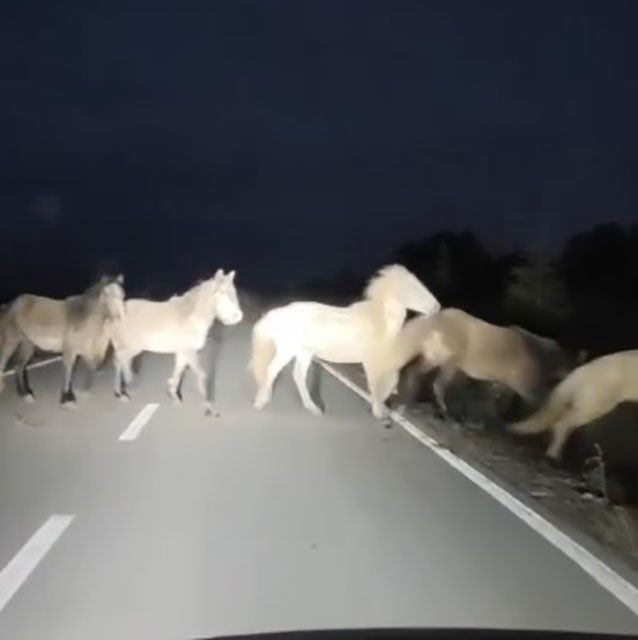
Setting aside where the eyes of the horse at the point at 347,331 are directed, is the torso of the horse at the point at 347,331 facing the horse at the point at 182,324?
no

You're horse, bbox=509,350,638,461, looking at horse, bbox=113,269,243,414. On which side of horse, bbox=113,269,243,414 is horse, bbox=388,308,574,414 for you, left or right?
right

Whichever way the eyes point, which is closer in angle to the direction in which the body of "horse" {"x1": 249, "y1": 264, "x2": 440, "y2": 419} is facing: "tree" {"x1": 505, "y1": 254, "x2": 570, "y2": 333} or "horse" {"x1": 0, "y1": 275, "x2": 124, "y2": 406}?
the tree

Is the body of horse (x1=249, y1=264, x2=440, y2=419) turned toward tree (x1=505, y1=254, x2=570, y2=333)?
no

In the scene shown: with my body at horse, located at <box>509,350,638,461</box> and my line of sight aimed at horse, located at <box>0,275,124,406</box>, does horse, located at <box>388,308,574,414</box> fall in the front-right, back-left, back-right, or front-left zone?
front-right

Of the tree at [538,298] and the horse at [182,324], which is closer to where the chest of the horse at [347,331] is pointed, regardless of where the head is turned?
the tree

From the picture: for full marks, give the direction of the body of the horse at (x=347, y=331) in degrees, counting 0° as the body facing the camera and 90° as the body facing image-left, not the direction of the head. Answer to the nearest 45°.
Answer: approximately 270°

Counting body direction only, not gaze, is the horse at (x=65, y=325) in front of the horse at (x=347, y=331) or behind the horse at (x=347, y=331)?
behind

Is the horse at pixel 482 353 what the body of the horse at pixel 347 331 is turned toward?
yes
